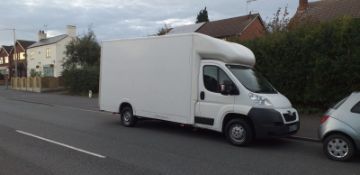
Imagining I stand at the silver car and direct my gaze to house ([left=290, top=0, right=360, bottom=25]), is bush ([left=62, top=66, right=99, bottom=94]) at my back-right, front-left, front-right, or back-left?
front-left

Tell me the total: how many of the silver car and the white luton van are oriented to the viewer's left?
0

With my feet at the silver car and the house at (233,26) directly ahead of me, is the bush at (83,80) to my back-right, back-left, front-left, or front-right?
front-left

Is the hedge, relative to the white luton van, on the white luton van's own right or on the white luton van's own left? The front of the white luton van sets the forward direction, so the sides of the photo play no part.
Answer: on the white luton van's own left

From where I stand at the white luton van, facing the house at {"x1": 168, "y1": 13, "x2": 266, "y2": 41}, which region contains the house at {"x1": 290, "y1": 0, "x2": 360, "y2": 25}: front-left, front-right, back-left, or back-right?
front-right

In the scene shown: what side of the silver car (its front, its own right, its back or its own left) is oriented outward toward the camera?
right

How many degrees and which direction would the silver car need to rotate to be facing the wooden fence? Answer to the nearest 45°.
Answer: approximately 135° to its left

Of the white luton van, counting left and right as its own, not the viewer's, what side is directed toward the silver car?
front

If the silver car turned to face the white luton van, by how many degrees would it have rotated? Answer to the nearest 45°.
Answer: approximately 180°

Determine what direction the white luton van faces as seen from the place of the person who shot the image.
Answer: facing the viewer and to the right of the viewer

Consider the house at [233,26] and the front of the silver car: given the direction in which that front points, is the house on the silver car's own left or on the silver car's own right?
on the silver car's own left

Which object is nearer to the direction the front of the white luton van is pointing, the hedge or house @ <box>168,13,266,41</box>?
the hedge

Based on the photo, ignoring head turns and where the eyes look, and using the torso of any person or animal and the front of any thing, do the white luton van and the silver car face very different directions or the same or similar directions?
same or similar directions
